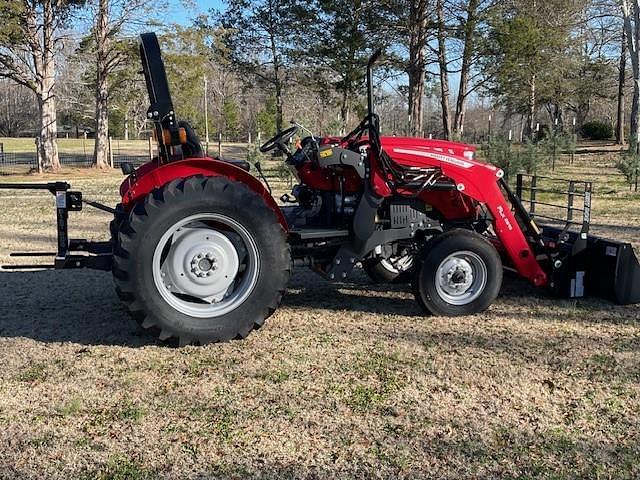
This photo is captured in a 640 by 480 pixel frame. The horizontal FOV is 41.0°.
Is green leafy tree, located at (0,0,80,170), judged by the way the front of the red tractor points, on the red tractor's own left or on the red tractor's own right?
on the red tractor's own left

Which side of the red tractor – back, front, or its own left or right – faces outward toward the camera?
right
